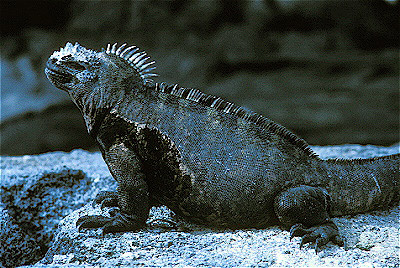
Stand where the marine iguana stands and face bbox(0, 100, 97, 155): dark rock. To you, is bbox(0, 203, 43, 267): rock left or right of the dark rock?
left

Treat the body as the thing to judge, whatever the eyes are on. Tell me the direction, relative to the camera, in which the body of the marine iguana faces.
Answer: to the viewer's left

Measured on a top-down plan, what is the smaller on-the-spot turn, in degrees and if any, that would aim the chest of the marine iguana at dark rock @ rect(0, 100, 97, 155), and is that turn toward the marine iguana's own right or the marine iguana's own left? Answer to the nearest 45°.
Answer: approximately 45° to the marine iguana's own right

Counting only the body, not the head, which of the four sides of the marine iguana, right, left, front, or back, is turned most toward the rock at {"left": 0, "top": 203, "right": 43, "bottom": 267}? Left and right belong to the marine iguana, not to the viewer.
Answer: front
